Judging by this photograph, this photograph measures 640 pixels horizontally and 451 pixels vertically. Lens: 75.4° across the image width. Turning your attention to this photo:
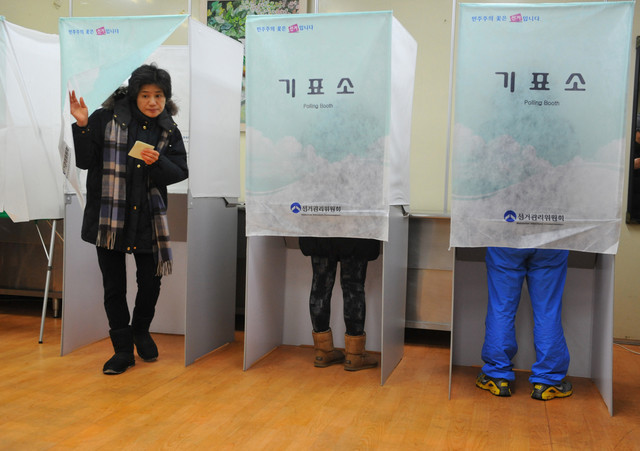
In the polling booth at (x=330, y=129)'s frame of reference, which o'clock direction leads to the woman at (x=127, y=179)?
The woman is roughly at 3 o'clock from the polling booth.

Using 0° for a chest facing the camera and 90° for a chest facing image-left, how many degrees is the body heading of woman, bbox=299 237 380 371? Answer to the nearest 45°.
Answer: approximately 225°

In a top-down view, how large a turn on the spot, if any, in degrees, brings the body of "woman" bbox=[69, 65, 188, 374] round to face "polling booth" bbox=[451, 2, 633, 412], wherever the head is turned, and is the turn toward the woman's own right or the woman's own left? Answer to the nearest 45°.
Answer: approximately 45° to the woman's own left

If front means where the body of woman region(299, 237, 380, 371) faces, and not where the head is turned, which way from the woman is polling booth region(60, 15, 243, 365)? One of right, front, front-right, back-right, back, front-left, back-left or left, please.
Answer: back-left

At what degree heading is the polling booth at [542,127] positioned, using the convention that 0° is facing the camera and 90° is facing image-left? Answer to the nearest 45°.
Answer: approximately 0°

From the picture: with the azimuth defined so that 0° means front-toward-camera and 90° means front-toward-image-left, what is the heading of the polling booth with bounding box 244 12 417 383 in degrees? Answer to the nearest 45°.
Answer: approximately 0°

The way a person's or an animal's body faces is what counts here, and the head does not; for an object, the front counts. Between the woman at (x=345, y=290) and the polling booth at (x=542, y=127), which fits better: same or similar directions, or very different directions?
very different directions

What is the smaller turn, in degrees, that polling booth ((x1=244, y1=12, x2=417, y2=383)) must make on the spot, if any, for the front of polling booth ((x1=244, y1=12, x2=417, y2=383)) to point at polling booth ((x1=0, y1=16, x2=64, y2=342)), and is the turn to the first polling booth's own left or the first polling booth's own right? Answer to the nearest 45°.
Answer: approximately 90° to the first polling booth's own right
